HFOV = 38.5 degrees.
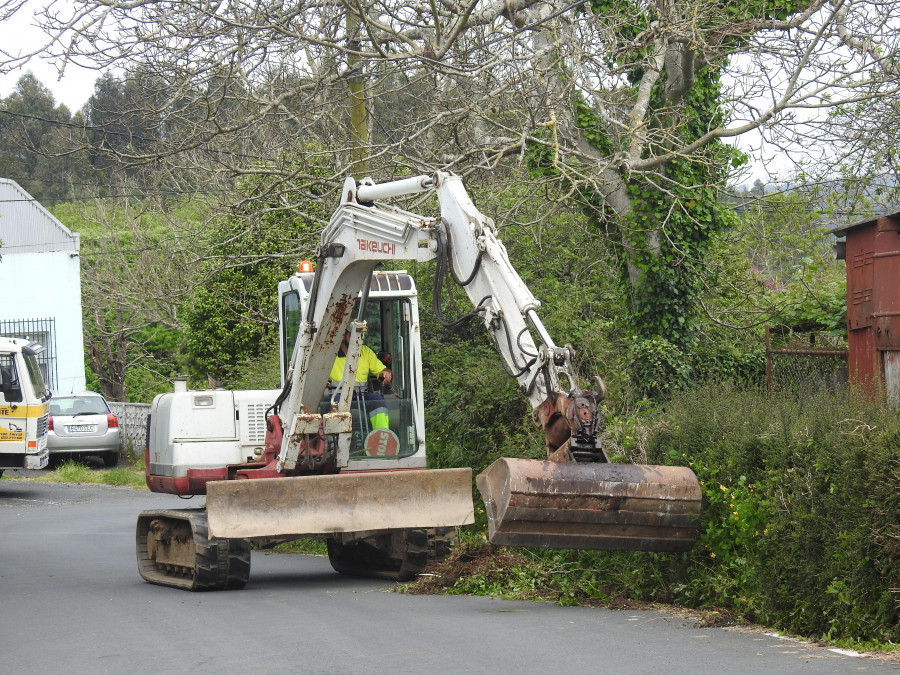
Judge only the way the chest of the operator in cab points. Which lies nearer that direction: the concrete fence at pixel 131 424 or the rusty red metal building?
the rusty red metal building

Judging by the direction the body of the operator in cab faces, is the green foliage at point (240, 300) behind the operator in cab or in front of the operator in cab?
behind

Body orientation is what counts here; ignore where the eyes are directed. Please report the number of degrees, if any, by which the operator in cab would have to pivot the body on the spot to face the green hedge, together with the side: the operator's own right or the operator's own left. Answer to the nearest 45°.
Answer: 0° — they already face it

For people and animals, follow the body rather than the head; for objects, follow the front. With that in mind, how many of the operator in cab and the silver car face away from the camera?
1

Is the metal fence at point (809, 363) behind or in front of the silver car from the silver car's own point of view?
behind

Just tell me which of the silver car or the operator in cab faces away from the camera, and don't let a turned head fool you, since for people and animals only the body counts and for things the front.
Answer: the silver car

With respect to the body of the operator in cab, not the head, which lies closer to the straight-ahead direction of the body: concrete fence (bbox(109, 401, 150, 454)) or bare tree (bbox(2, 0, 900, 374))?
the bare tree

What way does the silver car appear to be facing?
away from the camera

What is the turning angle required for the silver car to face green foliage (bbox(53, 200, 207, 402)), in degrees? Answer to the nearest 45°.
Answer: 0° — it already faces it

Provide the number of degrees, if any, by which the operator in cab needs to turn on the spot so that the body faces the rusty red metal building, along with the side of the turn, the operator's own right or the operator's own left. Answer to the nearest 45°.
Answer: approximately 45° to the operator's own left
